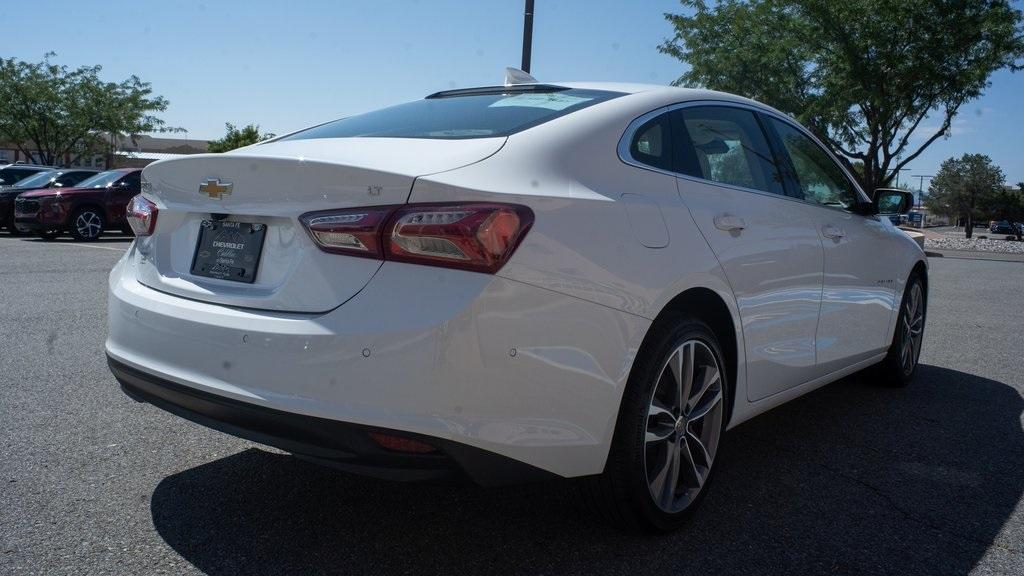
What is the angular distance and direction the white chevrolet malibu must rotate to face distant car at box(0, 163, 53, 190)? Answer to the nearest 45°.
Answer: approximately 90° to its left

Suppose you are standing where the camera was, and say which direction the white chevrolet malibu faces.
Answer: facing away from the viewer and to the right of the viewer

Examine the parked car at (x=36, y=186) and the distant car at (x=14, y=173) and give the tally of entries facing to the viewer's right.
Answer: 0

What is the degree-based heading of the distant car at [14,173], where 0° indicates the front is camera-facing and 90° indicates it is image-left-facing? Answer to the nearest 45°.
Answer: approximately 45°

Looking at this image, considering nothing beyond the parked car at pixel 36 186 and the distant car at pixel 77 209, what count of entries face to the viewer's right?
0

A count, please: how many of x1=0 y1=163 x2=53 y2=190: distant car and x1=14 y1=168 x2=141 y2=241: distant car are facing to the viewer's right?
0

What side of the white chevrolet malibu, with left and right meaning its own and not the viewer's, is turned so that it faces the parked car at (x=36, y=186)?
left

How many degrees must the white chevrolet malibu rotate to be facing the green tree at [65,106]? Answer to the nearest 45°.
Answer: approximately 90° to its left

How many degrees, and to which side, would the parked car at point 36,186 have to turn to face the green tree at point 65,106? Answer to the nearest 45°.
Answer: approximately 135° to its right

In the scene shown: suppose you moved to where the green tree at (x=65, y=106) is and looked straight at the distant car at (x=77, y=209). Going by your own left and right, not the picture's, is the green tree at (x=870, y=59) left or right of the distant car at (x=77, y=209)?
left

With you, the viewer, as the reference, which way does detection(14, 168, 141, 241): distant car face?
facing the viewer and to the left of the viewer

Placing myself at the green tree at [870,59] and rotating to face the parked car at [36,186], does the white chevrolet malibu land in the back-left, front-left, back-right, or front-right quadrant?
front-left

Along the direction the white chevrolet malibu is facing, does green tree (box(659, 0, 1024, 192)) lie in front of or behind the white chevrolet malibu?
in front

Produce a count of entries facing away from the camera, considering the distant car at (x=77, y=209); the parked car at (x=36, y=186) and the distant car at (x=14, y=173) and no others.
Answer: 0
